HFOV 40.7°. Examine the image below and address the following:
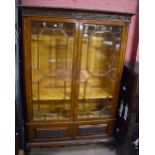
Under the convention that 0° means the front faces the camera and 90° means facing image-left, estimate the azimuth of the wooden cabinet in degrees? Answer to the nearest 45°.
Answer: approximately 0°
